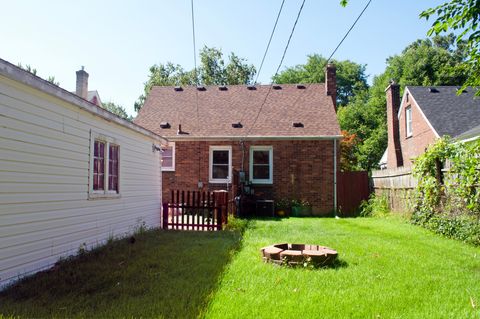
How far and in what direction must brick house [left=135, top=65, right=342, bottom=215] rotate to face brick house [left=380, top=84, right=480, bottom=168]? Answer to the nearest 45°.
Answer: approximately 90° to its right

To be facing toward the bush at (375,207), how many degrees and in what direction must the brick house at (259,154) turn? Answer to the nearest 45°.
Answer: approximately 90° to its right

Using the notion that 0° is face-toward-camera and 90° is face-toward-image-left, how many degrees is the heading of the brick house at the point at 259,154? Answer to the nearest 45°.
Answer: approximately 180°

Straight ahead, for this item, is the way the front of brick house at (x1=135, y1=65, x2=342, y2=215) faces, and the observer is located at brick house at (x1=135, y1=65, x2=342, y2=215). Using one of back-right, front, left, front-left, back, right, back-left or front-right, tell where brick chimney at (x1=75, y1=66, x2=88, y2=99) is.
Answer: back-left

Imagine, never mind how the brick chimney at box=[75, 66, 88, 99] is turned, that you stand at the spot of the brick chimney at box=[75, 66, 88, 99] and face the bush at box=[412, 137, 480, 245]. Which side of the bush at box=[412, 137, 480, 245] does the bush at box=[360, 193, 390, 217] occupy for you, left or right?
left

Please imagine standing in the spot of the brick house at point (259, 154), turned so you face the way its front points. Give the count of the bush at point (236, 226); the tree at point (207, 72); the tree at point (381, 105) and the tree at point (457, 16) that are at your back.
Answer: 2

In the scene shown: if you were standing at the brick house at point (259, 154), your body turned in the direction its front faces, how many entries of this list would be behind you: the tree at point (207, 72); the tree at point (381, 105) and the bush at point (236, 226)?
1
